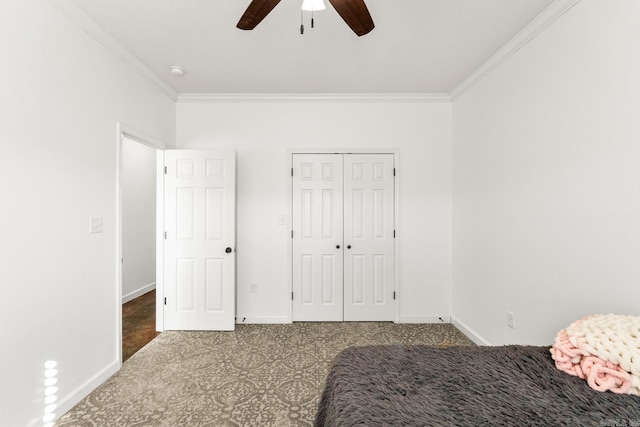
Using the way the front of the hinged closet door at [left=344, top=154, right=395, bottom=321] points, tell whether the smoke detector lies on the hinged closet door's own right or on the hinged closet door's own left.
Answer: on the hinged closet door's own right

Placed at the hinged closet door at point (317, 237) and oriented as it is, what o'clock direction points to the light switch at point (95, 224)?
The light switch is roughly at 2 o'clock from the hinged closet door.

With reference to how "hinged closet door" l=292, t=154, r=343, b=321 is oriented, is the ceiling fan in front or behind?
in front

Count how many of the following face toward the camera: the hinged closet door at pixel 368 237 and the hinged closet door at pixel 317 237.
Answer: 2

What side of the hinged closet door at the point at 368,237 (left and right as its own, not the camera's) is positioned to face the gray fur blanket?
front

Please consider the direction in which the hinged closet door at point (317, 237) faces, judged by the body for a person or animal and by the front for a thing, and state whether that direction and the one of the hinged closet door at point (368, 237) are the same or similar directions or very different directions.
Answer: same or similar directions

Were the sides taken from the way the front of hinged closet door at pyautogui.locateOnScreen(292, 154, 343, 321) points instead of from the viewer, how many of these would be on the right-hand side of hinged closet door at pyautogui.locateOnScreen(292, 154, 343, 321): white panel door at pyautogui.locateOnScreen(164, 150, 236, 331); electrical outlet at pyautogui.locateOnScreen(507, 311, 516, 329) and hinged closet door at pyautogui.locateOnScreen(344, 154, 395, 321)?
1

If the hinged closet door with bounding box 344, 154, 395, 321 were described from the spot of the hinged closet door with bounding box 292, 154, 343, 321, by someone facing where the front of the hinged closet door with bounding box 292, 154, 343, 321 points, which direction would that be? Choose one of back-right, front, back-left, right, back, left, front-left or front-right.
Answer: left

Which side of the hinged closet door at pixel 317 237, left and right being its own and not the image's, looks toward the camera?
front

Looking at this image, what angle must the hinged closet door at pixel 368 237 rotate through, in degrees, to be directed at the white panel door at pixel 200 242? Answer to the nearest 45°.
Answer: approximately 90° to its right

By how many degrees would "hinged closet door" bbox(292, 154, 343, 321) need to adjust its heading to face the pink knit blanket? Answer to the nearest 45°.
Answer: approximately 45° to its left

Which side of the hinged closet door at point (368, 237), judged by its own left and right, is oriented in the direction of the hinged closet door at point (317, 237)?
right

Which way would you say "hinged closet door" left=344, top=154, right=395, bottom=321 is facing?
toward the camera

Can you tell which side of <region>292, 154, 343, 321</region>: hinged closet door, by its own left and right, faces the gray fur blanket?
front

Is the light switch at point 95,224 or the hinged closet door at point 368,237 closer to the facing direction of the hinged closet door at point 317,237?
the light switch
